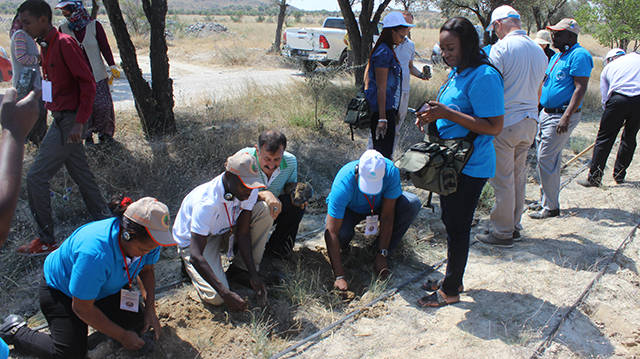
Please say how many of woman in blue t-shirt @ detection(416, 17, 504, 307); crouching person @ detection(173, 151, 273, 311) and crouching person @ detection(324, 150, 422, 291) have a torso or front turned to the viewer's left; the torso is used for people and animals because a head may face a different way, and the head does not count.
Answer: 1

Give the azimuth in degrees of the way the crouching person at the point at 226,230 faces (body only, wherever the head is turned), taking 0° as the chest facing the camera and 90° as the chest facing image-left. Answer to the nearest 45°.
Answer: approximately 315°

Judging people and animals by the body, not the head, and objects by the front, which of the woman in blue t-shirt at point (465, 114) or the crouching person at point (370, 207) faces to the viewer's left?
the woman in blue t-shirt

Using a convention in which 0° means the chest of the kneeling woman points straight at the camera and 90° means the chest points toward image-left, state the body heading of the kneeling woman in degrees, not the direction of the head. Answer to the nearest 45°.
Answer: approximately 315°

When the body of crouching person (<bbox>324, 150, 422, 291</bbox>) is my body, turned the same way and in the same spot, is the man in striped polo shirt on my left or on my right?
on my right

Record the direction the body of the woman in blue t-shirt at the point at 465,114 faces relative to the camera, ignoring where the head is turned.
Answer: to the viewer's left

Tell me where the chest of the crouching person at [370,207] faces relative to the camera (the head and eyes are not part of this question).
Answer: toward the camera

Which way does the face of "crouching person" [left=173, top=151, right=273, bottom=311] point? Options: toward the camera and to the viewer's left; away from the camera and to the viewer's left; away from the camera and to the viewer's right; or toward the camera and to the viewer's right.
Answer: toward the camera and to the viewer's right

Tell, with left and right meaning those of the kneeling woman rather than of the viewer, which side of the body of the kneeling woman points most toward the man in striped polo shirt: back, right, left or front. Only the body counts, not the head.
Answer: left

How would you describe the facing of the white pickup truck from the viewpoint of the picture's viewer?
facing away from the viewer and to the right of the viewer

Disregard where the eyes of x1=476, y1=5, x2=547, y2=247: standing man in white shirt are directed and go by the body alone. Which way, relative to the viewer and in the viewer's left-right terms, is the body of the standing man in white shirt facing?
facing away from the viewer and to the left of the viewer
